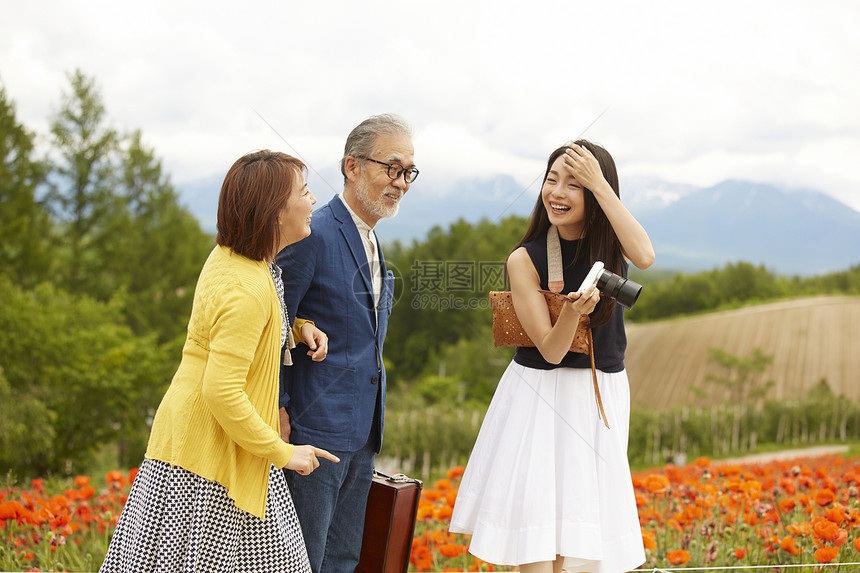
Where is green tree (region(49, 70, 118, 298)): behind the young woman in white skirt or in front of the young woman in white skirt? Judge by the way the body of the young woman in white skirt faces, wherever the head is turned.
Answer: behind

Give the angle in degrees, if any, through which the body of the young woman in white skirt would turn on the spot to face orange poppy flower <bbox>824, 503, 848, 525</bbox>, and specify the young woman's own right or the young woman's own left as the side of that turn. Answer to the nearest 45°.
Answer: approximately 135° to the young woman's own left

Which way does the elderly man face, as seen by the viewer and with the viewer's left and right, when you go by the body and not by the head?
facing the viewer and to the right of the viewer

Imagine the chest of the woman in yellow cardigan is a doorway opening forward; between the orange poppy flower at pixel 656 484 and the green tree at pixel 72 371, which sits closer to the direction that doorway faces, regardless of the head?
the orange poppy flower

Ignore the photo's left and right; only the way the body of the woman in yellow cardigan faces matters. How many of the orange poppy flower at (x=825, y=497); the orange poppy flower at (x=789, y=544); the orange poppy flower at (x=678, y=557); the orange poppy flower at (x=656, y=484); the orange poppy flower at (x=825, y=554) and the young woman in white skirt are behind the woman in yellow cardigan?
0

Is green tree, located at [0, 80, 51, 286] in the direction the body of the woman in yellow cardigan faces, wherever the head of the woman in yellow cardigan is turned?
no

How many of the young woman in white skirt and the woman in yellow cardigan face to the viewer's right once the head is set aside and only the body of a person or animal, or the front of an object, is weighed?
1

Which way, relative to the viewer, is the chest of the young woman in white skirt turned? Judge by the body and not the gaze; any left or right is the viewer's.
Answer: facing the viewer

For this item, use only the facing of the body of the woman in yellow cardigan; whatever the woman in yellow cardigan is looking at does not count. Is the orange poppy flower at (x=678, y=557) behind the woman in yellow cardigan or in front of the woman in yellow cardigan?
in front

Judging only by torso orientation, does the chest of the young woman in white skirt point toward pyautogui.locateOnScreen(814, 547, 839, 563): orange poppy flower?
no

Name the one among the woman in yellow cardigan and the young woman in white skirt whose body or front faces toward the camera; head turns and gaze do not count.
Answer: the young woman in white skirt

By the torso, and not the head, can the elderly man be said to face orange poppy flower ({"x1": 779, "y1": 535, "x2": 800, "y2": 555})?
no

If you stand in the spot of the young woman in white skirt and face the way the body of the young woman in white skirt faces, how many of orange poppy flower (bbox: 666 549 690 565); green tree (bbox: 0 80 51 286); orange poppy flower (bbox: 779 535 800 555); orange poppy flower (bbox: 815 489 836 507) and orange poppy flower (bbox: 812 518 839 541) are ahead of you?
0

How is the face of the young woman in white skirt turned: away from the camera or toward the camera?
toward the camera

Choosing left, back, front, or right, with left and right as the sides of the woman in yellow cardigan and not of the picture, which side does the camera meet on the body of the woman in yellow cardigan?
right

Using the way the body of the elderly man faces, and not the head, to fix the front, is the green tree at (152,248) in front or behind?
behind

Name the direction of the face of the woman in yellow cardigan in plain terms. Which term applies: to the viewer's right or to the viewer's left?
to the viewer's right
